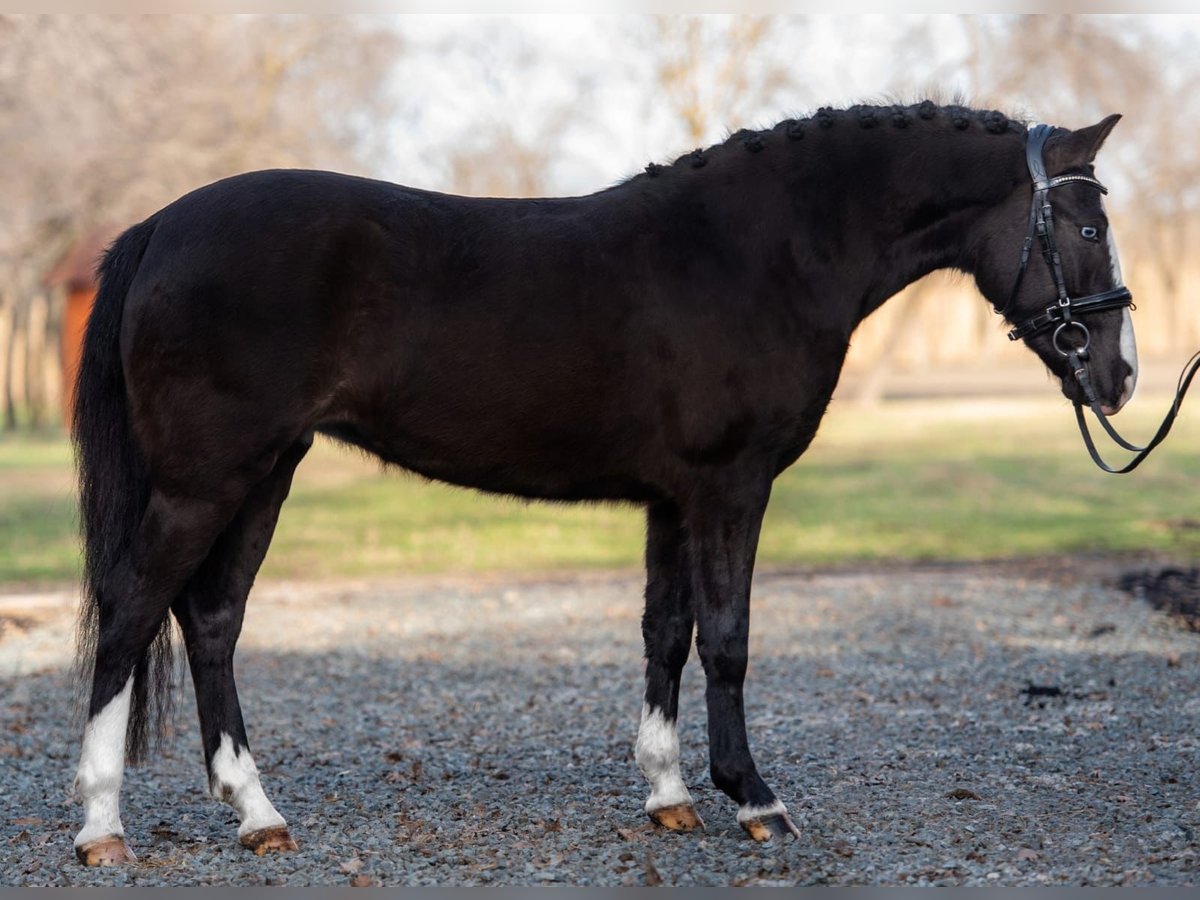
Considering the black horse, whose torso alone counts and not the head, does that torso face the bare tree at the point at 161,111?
no

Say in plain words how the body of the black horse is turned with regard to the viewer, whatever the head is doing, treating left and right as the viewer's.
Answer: facing to the right of the viewer
